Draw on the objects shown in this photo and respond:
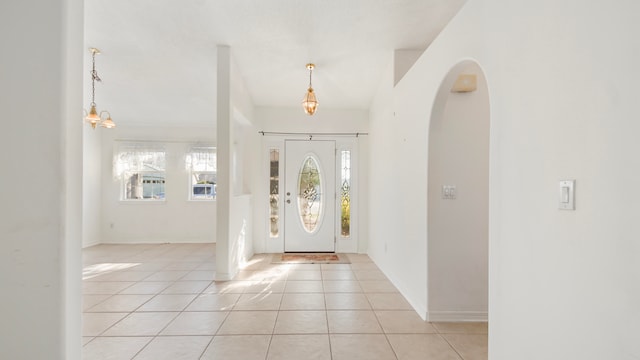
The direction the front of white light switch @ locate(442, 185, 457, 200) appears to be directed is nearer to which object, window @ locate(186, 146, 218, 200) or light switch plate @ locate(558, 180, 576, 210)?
the light switch plate

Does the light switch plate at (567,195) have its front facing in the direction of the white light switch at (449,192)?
no

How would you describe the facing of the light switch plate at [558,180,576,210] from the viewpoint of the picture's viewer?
facing the viewer and to the left of the viewer

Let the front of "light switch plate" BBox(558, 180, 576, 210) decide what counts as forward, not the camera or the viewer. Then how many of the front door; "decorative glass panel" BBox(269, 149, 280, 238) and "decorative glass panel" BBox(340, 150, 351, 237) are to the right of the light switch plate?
3

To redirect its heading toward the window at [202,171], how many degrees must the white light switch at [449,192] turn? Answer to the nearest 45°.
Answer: approximately 135° to its right

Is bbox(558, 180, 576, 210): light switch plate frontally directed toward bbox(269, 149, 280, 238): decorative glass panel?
no

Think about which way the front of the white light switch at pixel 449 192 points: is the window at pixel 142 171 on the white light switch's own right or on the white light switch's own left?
on the white light switch's own right

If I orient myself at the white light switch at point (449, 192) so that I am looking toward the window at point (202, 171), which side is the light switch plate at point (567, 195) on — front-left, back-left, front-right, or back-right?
back-left

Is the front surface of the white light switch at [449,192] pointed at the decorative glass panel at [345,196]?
no

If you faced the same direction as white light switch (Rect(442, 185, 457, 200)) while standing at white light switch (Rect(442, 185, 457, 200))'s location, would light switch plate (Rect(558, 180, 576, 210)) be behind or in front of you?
in front

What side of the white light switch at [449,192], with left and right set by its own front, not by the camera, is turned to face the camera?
front

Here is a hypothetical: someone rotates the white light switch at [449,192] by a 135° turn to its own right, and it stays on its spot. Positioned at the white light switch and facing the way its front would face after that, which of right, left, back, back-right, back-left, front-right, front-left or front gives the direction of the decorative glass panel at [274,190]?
front

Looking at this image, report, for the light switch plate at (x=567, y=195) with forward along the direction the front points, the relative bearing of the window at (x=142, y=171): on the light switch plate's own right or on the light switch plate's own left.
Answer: on the light switch plate's own right

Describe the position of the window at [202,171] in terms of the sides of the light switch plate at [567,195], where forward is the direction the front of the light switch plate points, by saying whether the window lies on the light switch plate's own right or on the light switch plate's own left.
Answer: on the light switch plate's own right

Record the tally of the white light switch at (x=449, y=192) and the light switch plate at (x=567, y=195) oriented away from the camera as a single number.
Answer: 0
